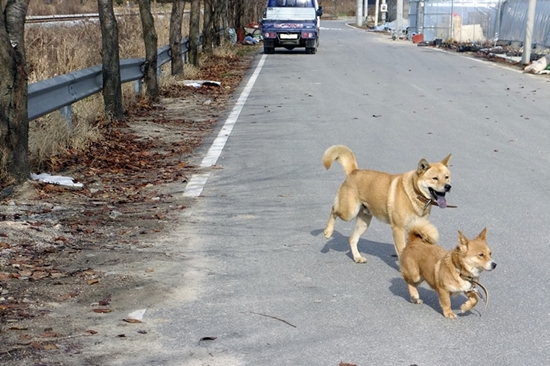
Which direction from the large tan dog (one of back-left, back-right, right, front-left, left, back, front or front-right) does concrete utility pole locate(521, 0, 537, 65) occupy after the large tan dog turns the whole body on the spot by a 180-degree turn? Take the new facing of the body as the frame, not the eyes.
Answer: front-right

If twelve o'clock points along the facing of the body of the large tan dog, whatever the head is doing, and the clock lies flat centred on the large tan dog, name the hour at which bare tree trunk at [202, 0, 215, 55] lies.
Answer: The bare tree trunk is roughly at 7 o'clock from the large tan dog.

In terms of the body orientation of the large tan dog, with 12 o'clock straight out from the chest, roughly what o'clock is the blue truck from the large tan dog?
The blue truck is roughly at 7 o'clock from the large tan dog.

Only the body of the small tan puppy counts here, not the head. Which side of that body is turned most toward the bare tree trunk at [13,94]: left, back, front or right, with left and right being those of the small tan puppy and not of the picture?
back

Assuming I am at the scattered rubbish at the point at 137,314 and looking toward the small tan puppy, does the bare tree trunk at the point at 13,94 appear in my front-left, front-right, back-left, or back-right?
back-left

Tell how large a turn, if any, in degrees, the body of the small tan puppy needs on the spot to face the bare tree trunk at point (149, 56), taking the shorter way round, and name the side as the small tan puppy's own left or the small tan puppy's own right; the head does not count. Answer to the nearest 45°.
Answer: approximately 180°

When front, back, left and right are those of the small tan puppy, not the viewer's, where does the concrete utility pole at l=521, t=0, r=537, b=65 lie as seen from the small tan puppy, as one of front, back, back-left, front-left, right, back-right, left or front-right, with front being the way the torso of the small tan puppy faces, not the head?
back-left

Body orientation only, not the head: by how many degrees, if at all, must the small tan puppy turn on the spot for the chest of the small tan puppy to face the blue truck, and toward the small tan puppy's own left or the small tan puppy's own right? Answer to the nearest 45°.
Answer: approximately 135° to the small tan puppy's own left

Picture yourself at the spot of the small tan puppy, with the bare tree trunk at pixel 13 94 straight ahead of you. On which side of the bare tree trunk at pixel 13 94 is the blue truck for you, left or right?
right

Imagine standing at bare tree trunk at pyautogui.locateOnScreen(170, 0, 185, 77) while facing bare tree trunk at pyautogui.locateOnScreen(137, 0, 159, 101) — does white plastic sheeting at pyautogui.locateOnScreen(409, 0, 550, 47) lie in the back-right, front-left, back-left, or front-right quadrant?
back-left

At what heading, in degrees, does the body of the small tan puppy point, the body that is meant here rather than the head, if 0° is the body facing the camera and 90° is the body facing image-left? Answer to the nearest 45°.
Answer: approximately 315°
